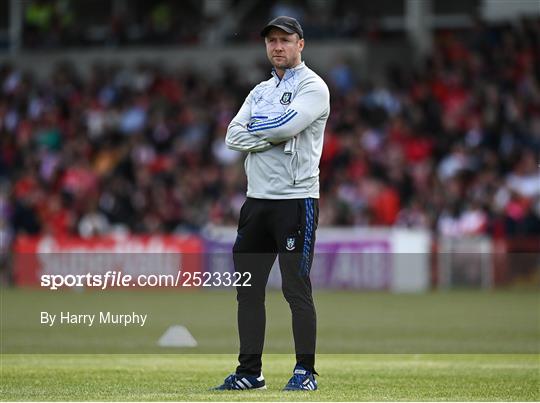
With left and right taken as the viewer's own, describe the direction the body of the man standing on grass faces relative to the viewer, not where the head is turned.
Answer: facing the viewer and to the left of the viewer

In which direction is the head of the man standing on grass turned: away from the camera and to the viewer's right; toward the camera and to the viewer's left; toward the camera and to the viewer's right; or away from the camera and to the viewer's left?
toward the camera and to the viewer's left
